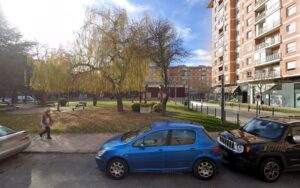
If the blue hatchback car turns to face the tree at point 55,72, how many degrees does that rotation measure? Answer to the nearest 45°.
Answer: approximately 45° to its right

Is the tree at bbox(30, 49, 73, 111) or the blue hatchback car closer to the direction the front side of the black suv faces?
the blue hatchback car

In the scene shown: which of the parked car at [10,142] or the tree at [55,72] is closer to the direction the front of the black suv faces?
the parked car

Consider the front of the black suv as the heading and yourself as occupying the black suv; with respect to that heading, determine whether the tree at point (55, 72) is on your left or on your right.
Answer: on your right

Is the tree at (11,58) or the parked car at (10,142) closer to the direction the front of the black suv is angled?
the parked car

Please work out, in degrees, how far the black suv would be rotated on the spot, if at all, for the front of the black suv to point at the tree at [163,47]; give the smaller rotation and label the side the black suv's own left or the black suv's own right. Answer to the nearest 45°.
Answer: approximately 90° to the black suv's own right

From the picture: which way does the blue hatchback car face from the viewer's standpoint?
to the viewer's left

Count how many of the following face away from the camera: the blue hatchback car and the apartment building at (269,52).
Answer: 0

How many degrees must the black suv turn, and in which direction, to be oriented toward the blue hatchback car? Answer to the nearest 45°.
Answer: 0° — it already faces it
